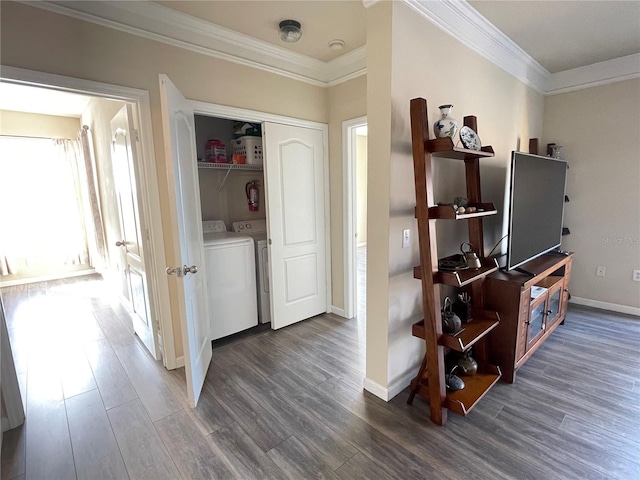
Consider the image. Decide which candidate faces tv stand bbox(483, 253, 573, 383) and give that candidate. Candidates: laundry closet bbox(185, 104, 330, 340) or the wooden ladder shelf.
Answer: the laundry closet

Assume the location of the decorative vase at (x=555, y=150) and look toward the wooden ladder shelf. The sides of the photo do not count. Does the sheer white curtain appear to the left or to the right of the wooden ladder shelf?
right

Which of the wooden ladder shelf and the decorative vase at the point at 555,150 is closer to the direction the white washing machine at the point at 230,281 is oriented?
the wooden ladder shelf

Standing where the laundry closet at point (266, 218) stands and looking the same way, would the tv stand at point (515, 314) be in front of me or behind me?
in front

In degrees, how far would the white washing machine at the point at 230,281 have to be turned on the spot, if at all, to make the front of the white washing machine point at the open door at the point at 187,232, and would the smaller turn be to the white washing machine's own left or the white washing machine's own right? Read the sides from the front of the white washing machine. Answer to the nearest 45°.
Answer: approximately 45° to the white washing machine's own right

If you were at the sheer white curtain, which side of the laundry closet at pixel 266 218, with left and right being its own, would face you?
back

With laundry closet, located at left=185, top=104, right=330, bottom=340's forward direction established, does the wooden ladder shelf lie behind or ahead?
ahead

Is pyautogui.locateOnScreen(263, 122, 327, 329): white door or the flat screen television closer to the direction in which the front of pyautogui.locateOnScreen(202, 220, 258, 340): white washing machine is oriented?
the flat screen television

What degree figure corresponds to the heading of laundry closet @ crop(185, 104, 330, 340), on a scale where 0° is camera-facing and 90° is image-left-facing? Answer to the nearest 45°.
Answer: approximately 315°

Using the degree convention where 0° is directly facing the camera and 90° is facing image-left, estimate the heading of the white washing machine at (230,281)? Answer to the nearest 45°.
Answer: approximately 315°
